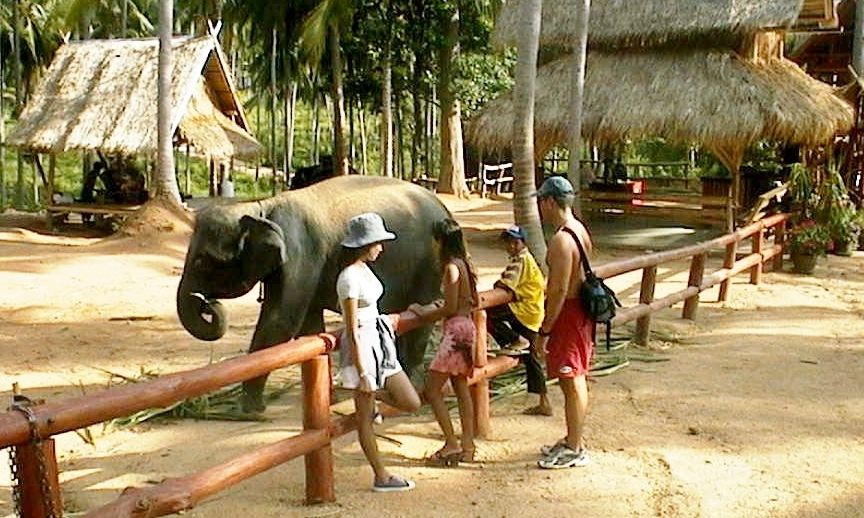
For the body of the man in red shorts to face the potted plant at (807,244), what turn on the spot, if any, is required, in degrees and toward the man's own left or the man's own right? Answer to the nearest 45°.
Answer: approximately 90° to the man's own right

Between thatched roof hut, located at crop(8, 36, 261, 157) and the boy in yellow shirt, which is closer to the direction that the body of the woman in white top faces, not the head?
the boy in yellow shirt

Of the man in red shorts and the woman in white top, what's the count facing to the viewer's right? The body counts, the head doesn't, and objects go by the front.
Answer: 1

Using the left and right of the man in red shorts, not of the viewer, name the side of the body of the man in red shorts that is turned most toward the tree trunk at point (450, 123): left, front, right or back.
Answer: right

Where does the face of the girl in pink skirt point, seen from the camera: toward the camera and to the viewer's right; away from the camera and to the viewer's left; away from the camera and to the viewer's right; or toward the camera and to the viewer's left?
away from the camera and to the viewer's left

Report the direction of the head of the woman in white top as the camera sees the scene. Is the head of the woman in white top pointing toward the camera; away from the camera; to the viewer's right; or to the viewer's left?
to the viewer's right

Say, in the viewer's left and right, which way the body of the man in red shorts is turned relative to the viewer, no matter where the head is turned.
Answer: facing to the left of the viewer

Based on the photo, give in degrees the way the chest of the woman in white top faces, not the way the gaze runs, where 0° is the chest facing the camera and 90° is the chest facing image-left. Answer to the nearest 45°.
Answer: approximately 270°

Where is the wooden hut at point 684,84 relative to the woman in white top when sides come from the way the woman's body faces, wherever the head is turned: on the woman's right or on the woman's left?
on the woman's left

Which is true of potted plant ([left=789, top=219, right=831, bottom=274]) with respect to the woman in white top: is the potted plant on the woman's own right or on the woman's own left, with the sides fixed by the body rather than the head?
on the woman's own left

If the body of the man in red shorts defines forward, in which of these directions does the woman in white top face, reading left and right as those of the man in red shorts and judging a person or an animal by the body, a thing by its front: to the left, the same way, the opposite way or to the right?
the opposite way

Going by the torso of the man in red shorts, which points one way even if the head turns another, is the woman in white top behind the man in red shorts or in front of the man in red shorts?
in front

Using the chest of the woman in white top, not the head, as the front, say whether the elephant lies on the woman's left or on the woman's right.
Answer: on the woman's left

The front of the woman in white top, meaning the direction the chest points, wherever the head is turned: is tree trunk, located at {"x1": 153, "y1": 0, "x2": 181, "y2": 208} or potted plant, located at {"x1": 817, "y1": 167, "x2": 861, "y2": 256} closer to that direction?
the potted plant
